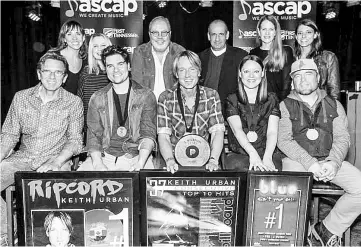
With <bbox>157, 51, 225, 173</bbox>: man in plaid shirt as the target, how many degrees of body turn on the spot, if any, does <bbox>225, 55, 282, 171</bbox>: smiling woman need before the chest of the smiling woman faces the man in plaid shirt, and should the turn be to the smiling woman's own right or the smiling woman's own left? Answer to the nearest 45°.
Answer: approximately 90° to the smiling woman's own right

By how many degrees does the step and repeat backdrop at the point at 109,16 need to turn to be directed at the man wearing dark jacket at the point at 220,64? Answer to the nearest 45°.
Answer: approximately 45° to its left

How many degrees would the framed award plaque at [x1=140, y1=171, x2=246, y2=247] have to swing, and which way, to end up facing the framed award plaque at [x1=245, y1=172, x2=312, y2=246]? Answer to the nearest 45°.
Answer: approximately 90° to its left

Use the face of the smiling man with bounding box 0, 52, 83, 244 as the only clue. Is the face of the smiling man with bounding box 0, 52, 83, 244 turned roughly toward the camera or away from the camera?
toward the camera

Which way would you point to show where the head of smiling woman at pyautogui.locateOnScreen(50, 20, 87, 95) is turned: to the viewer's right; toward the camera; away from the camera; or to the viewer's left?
toward the camera

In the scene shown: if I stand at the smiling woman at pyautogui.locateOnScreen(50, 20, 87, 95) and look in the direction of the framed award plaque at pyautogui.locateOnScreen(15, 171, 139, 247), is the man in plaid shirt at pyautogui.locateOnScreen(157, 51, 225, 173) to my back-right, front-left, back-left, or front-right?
front-left

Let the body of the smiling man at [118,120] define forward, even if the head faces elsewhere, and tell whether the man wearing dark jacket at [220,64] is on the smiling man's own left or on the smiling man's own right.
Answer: on the smiling man's own left

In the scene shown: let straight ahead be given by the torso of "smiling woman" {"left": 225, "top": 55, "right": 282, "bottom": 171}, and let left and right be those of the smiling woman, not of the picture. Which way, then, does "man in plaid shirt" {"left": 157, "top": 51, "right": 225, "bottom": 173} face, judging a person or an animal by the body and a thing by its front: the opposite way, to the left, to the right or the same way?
the same way

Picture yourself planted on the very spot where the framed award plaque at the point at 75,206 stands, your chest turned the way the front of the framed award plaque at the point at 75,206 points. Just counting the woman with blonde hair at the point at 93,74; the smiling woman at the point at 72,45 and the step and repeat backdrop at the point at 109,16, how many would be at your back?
3

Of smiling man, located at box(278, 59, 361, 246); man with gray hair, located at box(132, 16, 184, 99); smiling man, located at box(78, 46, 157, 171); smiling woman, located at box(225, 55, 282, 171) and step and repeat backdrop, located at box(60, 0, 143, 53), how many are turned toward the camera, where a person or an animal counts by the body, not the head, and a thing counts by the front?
5

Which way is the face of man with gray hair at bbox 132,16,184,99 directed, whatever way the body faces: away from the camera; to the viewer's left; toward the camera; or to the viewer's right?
toward the camera

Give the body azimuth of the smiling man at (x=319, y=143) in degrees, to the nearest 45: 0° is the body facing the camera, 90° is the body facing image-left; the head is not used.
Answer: approximately 0°

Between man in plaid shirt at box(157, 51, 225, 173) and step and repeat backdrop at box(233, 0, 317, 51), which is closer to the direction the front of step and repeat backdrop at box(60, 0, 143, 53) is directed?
the man in plaid shirt

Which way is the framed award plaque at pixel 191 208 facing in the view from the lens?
facing the viewer

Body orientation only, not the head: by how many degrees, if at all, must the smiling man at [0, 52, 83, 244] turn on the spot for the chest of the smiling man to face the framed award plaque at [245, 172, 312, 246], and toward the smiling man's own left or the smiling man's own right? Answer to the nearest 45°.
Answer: approximately 45° to the smiling man's own left

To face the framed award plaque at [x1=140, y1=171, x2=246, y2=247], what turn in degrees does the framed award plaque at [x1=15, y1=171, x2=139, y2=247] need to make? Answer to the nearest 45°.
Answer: approximately 90° to its left

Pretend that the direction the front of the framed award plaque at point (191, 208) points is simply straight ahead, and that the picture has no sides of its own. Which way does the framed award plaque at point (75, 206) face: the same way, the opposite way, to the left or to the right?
the same way

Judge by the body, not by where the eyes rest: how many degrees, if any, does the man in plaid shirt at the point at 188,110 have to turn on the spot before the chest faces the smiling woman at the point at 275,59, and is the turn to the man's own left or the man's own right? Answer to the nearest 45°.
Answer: approximately 135° to the man's own left

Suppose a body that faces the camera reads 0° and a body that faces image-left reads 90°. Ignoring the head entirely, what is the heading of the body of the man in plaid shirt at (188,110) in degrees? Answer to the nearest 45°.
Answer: approximately 0°

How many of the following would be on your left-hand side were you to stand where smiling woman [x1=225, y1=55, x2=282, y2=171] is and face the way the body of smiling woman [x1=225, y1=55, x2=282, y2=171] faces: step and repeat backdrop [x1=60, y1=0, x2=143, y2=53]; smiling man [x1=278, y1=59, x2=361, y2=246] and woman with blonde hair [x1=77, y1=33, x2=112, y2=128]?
1

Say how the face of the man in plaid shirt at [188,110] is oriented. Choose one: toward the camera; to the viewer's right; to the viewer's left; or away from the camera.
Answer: toward the camera

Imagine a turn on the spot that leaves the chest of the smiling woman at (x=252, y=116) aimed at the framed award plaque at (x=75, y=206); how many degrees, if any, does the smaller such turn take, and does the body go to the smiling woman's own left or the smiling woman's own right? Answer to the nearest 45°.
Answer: approximately 45° to the smiling woman's own right
